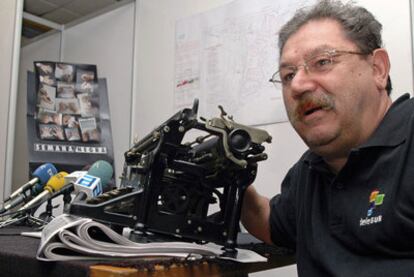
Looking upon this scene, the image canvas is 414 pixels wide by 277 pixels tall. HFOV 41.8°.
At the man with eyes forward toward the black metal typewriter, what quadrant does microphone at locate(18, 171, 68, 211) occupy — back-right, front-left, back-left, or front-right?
front-right

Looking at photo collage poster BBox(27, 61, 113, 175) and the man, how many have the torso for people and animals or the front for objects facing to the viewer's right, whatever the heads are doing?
0

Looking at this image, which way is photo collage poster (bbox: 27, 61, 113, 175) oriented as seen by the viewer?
toward the camera

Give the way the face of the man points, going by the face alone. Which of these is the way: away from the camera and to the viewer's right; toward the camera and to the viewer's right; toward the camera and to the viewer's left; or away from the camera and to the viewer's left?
toward the camera and to the viewer's left

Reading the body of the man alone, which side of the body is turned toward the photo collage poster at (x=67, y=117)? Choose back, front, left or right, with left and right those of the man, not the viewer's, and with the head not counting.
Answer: right

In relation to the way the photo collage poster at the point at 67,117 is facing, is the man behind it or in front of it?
in front

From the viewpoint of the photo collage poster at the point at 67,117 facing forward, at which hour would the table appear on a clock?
The table is roughly at 12 o'clock from the photo collage poster.

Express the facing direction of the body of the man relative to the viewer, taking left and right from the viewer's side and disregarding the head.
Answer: facing the viewer and to the left of the viewer

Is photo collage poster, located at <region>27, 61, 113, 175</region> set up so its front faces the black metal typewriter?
yes

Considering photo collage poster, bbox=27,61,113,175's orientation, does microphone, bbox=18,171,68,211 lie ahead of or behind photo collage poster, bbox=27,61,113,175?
ahead
